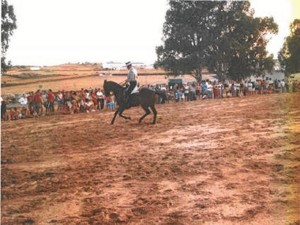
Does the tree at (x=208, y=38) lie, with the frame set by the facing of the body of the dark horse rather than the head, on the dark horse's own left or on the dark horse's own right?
on the dark horse's own right

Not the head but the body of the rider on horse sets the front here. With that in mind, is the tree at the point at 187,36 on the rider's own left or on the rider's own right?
on the rider's own right

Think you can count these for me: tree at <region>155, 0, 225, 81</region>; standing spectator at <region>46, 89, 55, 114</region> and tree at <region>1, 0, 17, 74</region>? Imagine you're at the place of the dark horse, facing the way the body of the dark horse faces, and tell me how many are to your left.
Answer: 0

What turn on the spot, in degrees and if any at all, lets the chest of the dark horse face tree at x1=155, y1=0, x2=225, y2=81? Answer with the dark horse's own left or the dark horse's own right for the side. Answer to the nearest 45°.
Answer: approximately 90° to the dark horse's own right

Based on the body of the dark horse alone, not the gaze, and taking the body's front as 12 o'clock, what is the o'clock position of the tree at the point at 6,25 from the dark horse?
The tree is roughly at 2 o'clock from the dark horse.

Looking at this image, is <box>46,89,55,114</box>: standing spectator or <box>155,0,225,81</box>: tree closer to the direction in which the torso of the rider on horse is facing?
the standing spectator

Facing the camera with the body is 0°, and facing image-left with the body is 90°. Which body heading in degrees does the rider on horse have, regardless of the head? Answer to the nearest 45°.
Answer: approximately 90°

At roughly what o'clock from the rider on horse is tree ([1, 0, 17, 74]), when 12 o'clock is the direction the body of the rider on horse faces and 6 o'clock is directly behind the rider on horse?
The tree is roughly at 2 o'clock from the rider on horse.

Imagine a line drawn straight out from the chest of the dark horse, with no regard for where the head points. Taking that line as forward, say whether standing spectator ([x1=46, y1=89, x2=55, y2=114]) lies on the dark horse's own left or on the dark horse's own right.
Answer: on the dark horse's own right

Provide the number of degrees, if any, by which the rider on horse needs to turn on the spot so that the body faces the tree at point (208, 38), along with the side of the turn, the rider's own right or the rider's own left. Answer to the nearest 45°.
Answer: approximately 90° to the rider's own right

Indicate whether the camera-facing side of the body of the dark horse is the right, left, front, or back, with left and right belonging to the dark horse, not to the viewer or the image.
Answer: left

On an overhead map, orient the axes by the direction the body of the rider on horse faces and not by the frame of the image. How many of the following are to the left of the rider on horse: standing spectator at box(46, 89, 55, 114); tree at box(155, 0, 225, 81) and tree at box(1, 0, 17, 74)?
0
